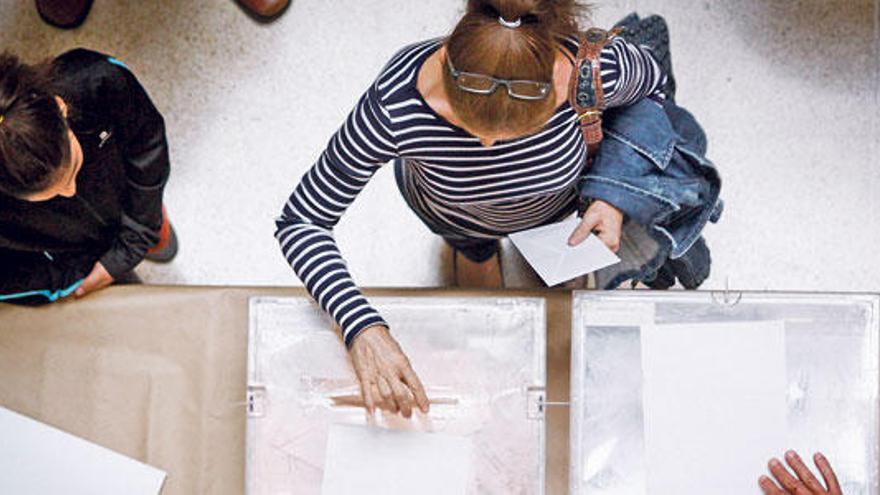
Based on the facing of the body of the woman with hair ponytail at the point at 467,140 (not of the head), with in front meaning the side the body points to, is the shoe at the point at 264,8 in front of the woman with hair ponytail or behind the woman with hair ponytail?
behind

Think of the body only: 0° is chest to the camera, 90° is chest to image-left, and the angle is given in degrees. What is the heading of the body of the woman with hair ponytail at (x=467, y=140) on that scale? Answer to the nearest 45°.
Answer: approximately 0°

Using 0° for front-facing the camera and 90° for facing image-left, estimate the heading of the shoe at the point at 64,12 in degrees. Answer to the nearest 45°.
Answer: approximately 0°

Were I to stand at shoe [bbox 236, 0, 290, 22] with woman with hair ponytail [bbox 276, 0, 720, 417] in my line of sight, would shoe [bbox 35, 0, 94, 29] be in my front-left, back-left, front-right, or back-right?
back-right

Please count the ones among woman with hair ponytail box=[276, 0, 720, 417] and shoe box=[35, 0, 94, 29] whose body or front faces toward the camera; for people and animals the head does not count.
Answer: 2

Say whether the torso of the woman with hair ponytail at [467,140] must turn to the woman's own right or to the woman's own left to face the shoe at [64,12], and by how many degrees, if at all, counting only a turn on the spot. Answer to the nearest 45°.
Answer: approximately 135° to the woman's own right

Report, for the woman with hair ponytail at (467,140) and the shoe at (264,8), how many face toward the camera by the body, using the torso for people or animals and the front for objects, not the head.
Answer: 2

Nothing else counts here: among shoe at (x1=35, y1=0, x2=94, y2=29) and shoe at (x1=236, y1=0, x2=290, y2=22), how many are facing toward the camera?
2

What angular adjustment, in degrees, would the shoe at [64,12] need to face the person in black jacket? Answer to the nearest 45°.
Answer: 0° — it already faces them
